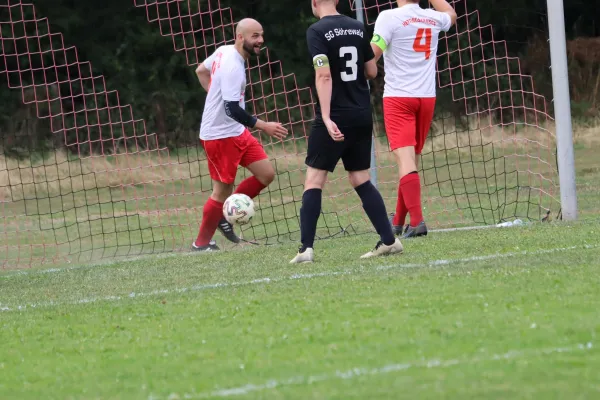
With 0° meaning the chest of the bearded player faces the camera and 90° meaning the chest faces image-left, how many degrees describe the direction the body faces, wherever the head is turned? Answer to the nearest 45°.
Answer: approximately 270°

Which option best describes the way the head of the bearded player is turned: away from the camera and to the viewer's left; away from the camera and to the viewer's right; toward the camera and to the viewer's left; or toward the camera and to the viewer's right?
toward the camera and to the viewer's right

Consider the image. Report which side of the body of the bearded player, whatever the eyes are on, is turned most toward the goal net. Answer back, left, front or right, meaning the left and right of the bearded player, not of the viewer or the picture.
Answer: left
